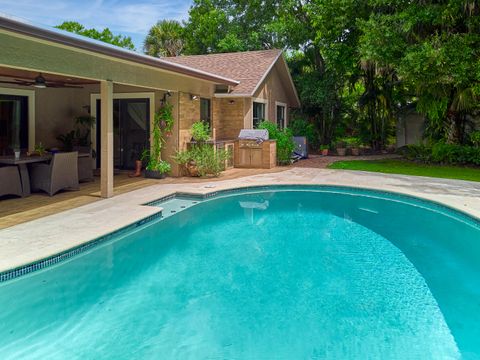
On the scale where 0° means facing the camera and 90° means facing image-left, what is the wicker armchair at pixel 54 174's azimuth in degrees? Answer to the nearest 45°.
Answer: approximately 135°

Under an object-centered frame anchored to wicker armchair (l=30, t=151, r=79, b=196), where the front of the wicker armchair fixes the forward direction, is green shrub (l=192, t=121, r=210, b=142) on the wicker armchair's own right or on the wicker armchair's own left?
on the wicker armchair's own right

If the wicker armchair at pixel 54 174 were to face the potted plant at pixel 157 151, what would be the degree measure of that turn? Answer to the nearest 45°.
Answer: approximately 90° to its right

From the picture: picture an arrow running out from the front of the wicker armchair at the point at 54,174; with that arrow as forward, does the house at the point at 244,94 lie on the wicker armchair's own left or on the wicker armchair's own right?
on the wicker armchair's own right

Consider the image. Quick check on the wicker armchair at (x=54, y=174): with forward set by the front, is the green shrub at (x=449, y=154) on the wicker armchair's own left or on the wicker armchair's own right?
on the wicker armchair's own right

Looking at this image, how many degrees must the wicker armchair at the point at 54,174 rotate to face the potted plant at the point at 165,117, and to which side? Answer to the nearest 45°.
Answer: approximately 90° to its right
